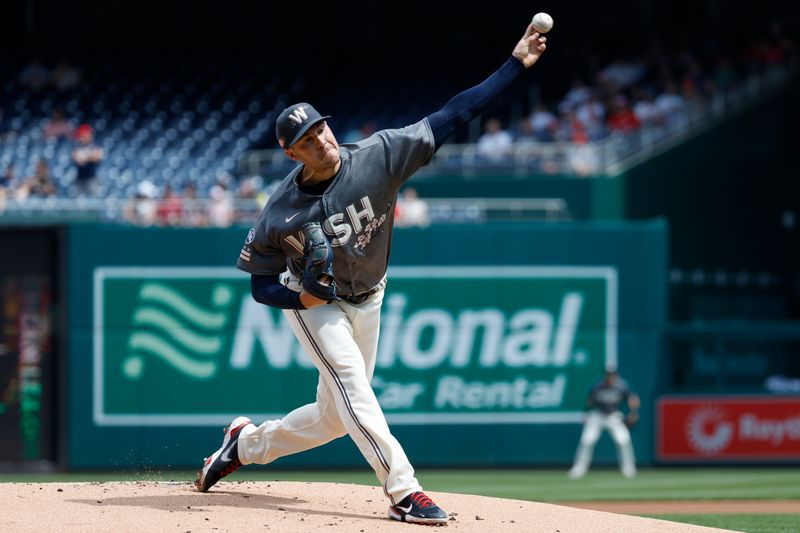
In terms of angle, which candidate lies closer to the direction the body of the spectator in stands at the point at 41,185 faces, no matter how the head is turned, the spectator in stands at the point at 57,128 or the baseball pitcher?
the baseball pitcher

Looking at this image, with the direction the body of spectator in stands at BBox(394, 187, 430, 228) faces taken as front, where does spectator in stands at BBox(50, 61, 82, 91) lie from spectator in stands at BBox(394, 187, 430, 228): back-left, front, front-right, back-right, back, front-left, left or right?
back-right

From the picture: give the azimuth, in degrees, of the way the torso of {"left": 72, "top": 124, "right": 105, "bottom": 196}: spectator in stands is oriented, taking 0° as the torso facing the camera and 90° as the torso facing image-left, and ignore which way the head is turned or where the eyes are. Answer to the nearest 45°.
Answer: approximately 0°

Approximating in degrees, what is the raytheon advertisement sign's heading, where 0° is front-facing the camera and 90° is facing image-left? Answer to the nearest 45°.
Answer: approximately 0°

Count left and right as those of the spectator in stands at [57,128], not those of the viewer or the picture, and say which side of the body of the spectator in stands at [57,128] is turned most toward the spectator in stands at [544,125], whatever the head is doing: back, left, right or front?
left

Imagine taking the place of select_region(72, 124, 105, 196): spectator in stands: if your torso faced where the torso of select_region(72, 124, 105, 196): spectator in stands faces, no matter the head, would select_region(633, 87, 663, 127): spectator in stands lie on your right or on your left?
on your left

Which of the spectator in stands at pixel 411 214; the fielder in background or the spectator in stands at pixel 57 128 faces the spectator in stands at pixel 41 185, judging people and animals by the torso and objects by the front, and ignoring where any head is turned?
the spectator in stands at pixel 57 128
